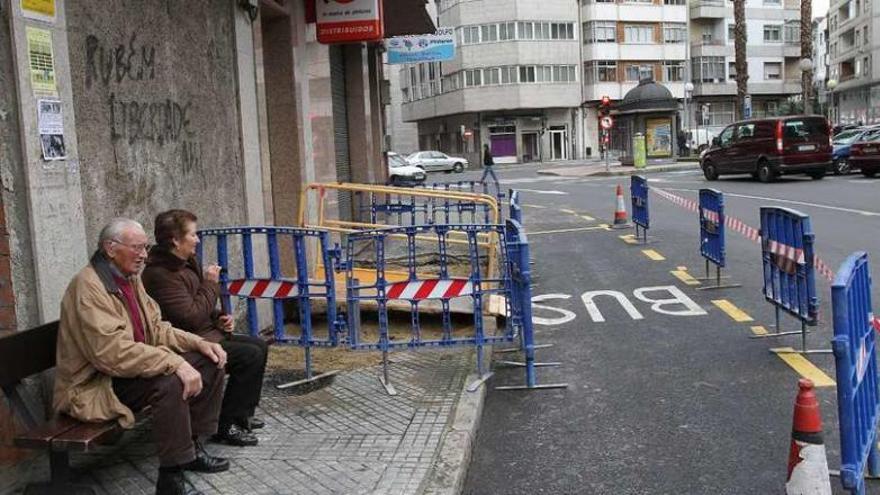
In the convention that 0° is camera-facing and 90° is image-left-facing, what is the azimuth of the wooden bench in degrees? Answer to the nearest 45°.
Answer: approximately 315°

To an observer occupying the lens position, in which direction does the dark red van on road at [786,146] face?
facing away from the viewer and to the left of the viewer

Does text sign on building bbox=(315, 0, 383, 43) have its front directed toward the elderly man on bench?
yes

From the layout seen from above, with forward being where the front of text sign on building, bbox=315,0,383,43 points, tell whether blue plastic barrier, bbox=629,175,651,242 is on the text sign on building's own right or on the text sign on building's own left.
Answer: on the text sign on building's own left

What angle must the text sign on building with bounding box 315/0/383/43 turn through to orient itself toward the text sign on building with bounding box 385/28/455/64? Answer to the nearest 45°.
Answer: approximately 180°

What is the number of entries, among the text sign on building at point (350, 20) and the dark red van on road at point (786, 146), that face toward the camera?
1

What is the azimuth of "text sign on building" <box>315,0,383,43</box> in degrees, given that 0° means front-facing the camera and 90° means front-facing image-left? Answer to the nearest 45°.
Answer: approximately 0°

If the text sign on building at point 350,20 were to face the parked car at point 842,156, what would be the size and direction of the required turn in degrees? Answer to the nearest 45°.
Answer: approximately 135° to its left

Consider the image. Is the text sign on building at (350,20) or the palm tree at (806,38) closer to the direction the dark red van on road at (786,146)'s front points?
the palm tree

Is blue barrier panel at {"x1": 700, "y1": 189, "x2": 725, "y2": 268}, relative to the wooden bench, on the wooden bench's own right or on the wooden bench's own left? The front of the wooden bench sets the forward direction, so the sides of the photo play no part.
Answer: on the wooden bench's own left
